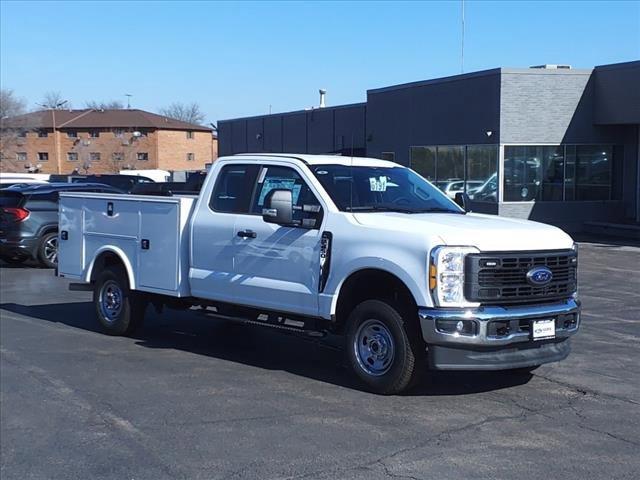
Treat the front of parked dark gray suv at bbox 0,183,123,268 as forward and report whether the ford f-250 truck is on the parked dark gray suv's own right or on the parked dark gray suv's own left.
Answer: on the parked dark gray suv's own right

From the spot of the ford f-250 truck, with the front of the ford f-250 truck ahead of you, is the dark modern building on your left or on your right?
on your left

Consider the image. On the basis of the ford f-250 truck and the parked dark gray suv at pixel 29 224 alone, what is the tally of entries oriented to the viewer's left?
0

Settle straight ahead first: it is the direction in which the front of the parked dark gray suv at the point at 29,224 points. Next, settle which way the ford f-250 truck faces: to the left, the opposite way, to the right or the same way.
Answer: to the right

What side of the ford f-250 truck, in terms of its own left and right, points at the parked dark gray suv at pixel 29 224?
back

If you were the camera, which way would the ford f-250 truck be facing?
facing the viewer and to the right of the viewer

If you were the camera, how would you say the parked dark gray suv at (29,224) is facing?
facing away from the viewer and to the right of the viewer
